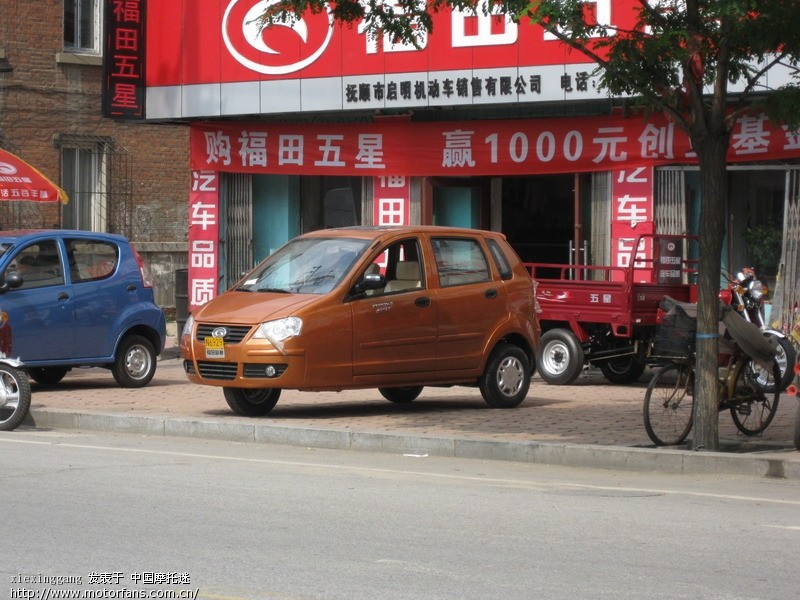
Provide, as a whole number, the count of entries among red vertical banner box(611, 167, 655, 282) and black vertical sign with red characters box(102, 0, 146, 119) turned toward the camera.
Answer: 2

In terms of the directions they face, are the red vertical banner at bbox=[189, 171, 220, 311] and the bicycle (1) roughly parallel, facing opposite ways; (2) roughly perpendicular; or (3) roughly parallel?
roughly perpendicular

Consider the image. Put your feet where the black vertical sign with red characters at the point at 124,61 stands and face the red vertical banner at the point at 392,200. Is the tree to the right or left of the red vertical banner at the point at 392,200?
right

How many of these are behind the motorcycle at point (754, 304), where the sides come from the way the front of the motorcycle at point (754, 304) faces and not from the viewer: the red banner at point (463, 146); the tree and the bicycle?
1

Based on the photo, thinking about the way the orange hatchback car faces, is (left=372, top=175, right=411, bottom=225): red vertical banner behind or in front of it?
behind

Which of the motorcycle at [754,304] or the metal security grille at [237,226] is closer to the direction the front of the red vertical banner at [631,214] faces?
the motorcycle

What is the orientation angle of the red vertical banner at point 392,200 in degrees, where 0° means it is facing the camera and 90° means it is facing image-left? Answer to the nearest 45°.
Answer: approximately 0°

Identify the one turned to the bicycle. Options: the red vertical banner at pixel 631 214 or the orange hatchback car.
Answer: the red vertical banner

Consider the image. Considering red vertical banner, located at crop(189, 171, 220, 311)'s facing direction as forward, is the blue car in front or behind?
in front

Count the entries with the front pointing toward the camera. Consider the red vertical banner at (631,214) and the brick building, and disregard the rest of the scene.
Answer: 2

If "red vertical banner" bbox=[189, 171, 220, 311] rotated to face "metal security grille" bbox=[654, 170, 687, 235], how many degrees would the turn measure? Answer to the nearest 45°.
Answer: approximately 45° to its left
